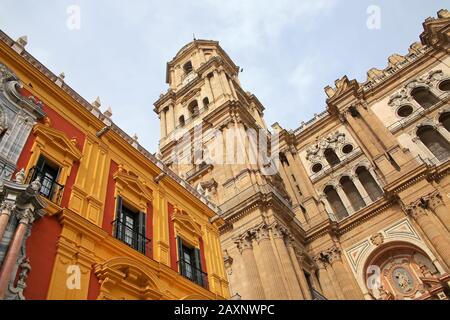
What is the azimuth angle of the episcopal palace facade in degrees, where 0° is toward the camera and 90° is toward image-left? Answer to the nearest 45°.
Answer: approximately 315°

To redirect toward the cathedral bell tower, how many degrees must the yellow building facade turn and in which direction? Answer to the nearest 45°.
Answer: approximately 90° to its left

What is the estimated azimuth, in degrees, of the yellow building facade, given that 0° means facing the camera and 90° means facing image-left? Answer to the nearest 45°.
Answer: approximately 315°
